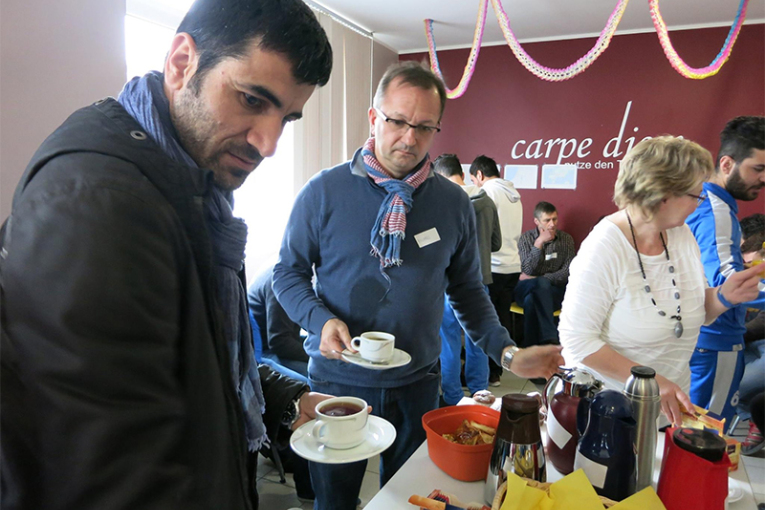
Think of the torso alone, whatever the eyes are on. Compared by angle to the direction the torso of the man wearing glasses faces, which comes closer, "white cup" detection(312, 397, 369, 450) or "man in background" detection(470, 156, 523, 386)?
the white cup

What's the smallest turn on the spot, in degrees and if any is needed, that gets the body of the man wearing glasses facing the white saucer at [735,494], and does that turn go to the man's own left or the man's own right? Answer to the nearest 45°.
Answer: approximately 45° to the man's own left

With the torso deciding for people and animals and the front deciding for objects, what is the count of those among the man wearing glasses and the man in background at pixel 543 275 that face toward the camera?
2

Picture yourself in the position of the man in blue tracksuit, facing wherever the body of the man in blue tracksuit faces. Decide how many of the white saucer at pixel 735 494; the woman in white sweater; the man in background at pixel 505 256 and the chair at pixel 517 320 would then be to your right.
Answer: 2

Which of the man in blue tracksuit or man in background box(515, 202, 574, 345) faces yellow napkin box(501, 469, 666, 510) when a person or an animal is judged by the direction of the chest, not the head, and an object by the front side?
the man in background

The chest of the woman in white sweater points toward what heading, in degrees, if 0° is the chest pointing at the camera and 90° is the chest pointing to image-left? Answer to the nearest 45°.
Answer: approximately 315°
